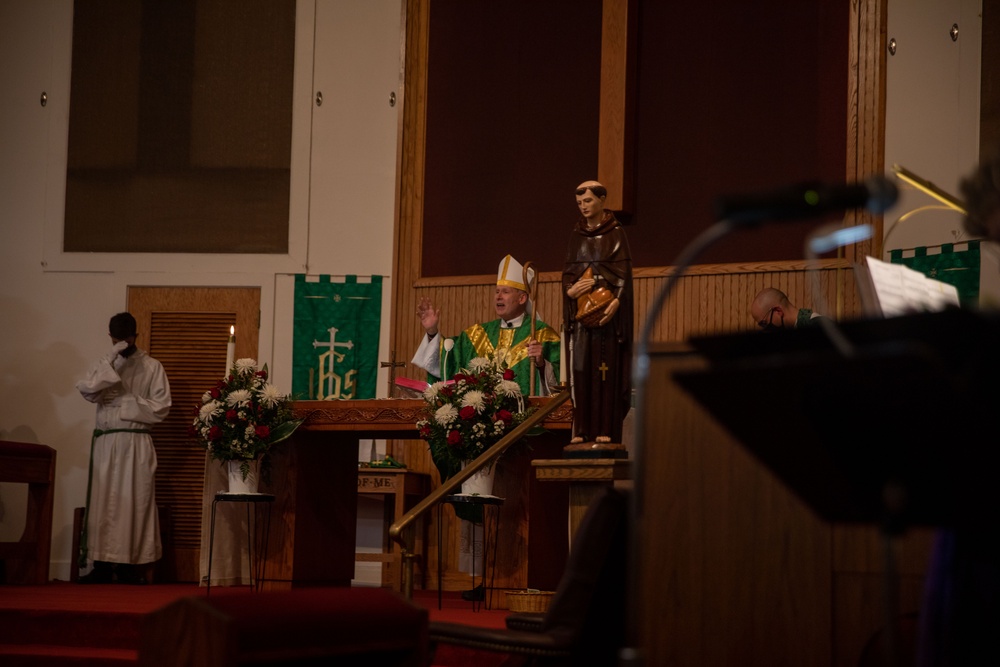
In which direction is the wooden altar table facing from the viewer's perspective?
toward the camera

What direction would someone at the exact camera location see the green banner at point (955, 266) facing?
facing the viewer

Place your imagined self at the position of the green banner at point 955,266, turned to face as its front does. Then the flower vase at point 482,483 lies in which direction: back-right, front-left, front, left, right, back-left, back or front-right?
front-right

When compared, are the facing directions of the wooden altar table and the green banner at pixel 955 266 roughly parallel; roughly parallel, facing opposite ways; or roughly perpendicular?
roughly parallel

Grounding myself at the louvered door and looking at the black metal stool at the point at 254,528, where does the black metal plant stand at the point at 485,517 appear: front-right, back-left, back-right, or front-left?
front-left

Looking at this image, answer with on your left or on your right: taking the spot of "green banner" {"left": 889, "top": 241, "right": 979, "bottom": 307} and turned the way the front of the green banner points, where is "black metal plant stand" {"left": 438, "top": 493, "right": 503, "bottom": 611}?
on your right

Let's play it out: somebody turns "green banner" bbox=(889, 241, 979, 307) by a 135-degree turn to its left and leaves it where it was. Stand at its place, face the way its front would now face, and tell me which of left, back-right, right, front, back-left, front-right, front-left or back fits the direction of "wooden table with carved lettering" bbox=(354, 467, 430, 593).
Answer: back-left

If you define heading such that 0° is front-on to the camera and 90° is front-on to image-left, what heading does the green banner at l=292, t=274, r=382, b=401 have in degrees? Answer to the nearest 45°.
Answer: approximately 0°

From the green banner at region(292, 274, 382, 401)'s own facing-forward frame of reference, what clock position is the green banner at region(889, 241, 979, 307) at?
the green banner at region(889, 241, 979, 307) is roughly at 10 o'clock from the green banner at region(292, 274, 382, 401).

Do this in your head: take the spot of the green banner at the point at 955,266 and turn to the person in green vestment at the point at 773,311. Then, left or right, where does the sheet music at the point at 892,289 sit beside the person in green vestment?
left

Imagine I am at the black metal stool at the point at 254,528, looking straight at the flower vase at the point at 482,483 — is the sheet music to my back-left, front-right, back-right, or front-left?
front-right

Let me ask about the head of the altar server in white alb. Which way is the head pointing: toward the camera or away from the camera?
toward the camera

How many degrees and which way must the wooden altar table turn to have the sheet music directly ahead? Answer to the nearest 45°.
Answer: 0° — it already faces it
